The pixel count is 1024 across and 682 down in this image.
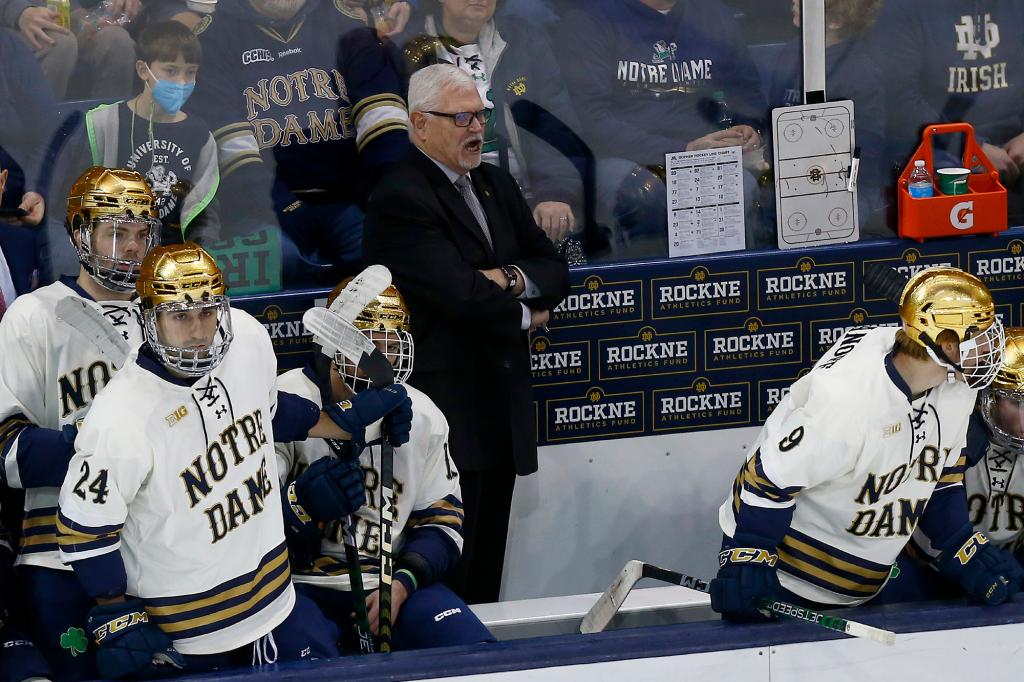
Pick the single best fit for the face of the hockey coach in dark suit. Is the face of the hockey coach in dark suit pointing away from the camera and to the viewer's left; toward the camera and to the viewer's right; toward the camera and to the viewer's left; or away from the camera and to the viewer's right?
toward the camera and to the viewer's right

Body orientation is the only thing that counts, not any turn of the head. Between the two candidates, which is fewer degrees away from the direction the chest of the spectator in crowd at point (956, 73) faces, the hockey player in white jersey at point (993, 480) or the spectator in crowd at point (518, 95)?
the hockey player in white jersey

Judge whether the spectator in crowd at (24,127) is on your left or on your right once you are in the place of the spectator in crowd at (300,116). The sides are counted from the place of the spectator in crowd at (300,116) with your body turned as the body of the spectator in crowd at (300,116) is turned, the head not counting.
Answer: on your right

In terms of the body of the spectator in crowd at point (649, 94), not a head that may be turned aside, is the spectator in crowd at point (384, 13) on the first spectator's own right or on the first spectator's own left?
on the first spectator's own right

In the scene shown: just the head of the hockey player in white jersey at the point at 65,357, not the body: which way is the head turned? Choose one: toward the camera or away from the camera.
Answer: toward the camera

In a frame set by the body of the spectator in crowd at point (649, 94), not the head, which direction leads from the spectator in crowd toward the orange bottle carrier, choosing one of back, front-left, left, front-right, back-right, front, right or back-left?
left

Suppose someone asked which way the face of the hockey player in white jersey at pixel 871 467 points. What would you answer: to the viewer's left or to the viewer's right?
to the viewer's right

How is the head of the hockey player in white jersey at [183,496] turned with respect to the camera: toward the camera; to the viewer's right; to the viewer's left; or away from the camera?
toward the camera

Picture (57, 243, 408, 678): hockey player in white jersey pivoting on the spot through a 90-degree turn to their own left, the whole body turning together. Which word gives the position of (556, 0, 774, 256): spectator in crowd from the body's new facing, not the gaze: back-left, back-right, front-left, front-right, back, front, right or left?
front

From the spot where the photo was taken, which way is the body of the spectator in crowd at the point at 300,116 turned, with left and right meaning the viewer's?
facing the viewer

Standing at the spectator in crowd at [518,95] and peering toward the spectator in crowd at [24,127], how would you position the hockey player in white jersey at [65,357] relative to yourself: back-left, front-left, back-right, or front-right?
front-left

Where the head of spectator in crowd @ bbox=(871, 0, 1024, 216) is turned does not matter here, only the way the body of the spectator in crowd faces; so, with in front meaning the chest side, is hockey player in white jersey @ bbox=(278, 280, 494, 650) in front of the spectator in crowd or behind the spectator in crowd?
in front

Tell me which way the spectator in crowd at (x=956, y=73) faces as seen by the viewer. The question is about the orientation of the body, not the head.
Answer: toward the camera

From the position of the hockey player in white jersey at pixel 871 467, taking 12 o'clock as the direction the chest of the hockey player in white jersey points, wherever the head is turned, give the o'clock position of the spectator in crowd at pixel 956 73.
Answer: The spectator in crowd is roughly at 8 o'clock from the hockey player in white jersey.

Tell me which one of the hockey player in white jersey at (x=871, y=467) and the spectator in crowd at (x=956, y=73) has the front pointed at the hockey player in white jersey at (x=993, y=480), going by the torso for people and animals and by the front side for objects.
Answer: the spectator in crowd

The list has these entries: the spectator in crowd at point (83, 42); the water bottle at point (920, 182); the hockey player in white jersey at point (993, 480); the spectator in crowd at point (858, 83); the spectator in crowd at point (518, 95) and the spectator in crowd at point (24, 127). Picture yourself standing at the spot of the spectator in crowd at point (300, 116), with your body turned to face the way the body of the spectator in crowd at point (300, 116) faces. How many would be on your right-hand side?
2

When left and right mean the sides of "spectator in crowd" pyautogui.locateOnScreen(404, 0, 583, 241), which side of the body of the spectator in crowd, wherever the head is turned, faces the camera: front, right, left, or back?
front
